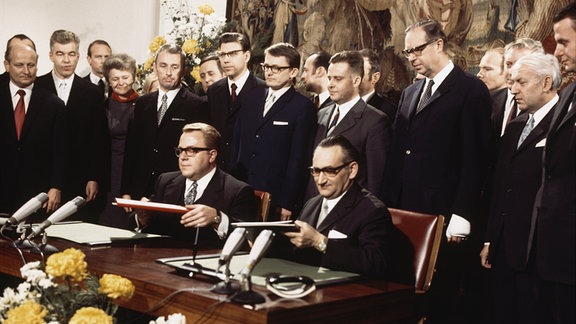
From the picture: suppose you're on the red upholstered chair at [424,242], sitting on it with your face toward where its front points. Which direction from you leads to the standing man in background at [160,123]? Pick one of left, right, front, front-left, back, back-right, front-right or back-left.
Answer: right

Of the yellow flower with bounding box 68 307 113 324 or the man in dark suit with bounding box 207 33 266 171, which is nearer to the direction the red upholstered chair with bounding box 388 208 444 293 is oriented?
the yellow flower

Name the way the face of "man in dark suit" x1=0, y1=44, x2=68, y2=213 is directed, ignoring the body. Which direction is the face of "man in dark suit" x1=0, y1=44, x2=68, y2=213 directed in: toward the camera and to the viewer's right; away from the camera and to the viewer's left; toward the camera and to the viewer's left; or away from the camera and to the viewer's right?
toward the camera and to the viewer's right

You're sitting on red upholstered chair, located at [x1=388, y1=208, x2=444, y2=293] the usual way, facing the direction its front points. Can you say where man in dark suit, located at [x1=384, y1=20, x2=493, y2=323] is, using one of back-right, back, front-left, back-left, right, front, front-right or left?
back-right

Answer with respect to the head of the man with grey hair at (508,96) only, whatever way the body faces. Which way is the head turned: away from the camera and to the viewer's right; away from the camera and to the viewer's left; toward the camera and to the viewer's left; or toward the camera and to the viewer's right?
toward the camera and to the viewer's left

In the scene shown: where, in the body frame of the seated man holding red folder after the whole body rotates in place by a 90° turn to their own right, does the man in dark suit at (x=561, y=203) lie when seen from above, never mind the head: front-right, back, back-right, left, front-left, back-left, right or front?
back

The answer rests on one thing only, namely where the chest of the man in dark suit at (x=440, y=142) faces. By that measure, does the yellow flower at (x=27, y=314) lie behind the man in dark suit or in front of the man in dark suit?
in front

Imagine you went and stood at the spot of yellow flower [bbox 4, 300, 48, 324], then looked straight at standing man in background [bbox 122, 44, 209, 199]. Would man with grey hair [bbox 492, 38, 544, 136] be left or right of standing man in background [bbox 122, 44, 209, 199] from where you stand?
right

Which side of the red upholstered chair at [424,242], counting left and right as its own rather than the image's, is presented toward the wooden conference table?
front

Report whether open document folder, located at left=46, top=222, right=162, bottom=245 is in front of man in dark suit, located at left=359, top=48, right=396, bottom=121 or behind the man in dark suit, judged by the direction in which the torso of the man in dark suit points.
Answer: in front

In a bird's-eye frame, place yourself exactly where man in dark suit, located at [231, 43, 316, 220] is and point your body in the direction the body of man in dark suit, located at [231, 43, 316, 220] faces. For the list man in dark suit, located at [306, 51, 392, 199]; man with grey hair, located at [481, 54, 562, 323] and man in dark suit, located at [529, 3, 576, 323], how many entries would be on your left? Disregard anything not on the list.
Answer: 3

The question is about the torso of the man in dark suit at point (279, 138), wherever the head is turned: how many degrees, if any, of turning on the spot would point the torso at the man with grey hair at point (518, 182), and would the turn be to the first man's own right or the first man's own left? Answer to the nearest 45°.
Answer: approximately 90° to the first man's own left

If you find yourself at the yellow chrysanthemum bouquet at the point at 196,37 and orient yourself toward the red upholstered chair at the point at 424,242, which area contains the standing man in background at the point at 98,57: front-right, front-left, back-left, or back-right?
back-right

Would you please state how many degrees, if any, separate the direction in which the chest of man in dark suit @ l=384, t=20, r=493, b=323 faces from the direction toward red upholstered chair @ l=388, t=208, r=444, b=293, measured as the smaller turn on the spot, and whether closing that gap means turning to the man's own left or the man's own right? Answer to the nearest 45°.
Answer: approximately 45° to the man's own left

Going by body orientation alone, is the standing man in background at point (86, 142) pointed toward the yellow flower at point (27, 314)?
yes

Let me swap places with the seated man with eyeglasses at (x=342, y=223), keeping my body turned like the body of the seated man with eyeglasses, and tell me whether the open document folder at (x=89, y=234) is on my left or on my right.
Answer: on my right
